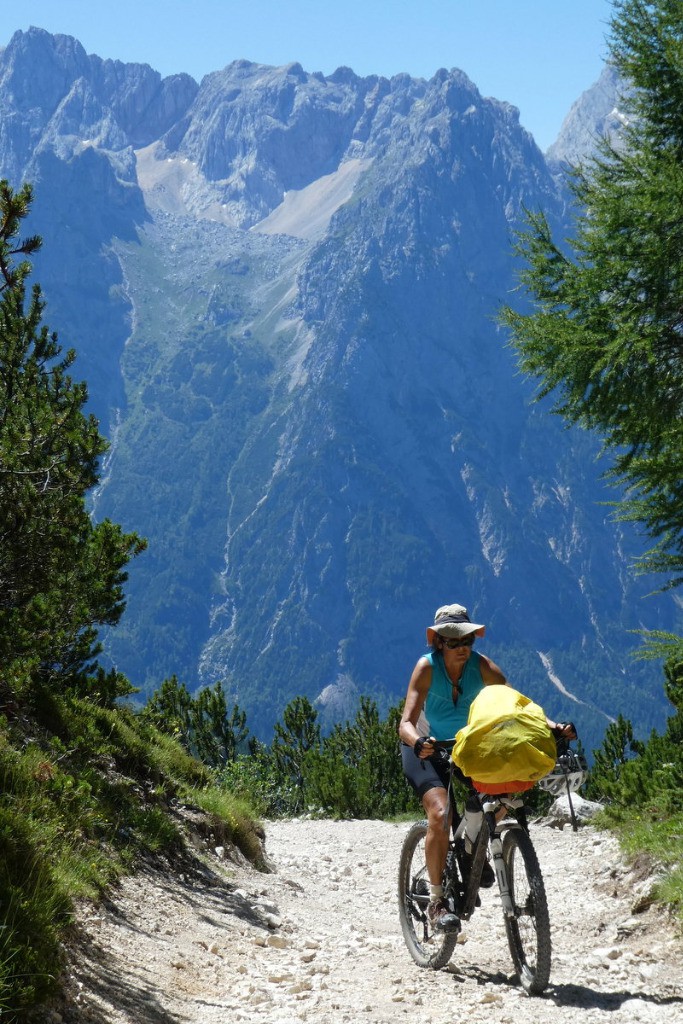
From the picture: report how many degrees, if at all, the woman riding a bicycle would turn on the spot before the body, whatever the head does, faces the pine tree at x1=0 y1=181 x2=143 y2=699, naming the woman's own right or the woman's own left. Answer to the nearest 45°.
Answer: approximately 135° to the woman's own right

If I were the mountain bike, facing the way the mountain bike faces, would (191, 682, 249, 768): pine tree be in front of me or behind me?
behind

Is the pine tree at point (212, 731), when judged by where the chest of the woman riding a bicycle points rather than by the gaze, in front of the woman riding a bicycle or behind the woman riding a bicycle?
behind

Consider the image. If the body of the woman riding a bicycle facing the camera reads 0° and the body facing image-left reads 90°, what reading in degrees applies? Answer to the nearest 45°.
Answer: approximately 315°

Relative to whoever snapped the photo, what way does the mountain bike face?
facing the viewer and to the right of the viewer
